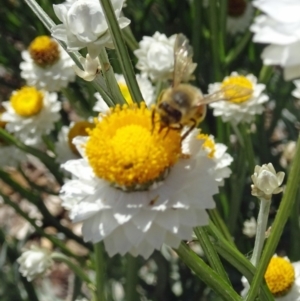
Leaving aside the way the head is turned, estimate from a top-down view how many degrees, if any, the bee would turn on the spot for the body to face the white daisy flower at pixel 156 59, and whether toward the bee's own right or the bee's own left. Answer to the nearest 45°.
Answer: approximately 135° to the bee's own right

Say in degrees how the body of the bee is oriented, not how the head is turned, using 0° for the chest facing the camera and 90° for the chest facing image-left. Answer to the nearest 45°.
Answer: approximately 45°

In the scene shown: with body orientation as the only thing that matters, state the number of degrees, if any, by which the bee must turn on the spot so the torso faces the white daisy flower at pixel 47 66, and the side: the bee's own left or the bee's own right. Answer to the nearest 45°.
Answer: approximately 90° to the bee's own right

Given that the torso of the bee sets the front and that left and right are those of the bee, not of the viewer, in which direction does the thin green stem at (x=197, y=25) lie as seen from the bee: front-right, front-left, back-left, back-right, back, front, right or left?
back-right

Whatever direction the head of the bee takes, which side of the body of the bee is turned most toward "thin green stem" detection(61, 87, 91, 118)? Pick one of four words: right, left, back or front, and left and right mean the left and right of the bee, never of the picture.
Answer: right
